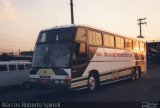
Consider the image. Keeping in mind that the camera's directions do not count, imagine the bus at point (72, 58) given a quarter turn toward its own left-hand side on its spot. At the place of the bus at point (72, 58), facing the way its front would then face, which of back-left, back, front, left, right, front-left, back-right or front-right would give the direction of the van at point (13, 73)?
back

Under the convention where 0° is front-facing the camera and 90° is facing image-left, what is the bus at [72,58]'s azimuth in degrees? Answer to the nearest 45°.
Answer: approximately 45°
